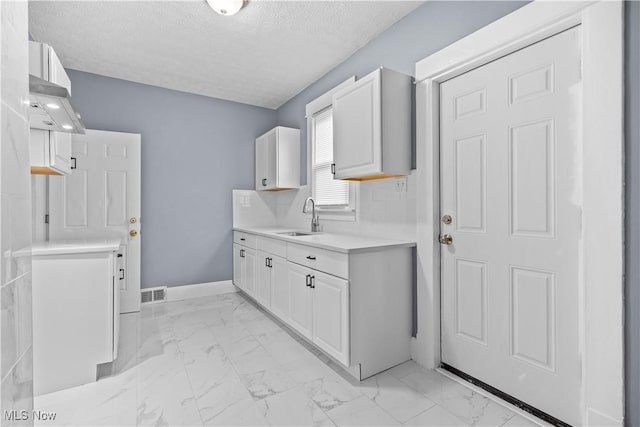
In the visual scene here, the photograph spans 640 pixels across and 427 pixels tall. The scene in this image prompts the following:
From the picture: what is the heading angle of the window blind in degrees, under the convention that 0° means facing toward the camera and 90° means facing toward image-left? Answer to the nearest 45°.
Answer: approximately 45°

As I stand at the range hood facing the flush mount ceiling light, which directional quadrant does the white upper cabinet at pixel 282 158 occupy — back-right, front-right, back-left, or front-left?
front-left

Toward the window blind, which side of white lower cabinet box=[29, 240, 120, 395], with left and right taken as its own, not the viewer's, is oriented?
front

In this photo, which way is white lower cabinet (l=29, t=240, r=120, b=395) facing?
to the viewer's right

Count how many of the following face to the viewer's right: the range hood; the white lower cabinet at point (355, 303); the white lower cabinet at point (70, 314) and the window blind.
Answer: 2

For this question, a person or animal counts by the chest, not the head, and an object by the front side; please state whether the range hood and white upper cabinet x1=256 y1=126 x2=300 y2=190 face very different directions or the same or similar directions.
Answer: very different directions

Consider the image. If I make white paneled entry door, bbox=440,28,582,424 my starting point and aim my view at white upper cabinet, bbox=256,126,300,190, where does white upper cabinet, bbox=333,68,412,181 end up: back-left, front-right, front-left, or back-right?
front-left

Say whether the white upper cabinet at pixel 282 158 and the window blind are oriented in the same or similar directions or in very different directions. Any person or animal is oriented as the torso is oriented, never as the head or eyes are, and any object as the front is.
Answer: same or similar directions

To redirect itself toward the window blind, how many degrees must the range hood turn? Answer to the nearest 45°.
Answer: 0° — it already faces it

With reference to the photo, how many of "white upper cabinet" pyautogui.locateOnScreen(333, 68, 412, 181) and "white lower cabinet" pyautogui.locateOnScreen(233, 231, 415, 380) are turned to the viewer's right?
0

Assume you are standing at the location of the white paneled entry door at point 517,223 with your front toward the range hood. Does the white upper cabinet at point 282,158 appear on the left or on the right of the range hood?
right

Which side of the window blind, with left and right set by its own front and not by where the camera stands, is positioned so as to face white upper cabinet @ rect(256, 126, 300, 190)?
right

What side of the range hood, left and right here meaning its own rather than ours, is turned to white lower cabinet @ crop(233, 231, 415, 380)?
front

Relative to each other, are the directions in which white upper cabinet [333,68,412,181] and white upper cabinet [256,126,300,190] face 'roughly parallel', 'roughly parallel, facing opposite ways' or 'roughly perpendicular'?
roughly parallel

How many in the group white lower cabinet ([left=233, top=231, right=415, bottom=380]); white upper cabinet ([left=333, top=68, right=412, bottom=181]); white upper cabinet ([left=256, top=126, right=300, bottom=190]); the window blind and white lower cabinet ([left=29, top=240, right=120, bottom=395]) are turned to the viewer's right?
1

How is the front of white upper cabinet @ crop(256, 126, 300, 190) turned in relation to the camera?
facing the viewer and to the left of the viewer

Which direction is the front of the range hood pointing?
to the viewer's right

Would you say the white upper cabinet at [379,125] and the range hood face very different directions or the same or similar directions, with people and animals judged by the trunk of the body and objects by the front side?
very different directions

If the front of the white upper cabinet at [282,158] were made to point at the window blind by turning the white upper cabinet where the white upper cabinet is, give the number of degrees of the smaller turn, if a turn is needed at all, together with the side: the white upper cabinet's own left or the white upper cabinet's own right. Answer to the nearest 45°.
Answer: approximately 90° to the white upper cabinet's own left

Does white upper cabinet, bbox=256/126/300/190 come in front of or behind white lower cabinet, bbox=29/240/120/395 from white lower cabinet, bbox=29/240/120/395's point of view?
in front
